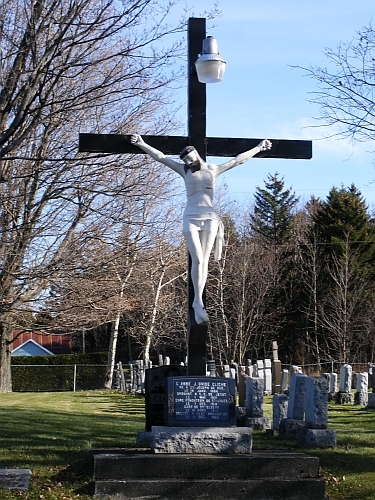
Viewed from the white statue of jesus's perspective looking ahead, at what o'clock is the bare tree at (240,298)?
The bare tree is roughly at 6 o'clock from the white statue of jesus.

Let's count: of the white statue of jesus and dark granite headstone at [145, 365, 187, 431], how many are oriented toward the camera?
2

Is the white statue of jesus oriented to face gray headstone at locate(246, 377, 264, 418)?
no

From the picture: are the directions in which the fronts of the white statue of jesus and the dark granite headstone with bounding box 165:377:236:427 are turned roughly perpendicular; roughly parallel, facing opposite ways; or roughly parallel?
roughly parallel

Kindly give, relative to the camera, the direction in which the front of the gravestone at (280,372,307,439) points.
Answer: facing the viewer and to the left of the viewer

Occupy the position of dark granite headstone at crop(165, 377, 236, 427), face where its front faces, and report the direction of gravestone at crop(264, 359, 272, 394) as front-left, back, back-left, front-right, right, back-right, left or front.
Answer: back

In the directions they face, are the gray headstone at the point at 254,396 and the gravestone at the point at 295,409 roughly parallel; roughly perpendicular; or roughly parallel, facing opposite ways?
roughly parallel

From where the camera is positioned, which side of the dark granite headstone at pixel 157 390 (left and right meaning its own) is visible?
front

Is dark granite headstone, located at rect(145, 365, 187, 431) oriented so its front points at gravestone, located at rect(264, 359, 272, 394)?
no

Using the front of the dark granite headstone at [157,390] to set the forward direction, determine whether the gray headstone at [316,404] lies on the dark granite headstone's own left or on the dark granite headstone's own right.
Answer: on the dark granite headstone's own left

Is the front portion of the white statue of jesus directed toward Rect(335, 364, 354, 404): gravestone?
no

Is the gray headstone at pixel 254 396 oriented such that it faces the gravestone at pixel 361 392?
no

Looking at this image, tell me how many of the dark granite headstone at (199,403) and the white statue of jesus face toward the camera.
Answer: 2

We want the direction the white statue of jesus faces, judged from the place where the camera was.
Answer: facing the viewer
